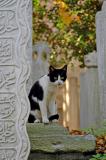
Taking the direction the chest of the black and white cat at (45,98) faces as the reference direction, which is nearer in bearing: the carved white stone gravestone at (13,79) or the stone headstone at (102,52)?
the carved white stone gravestone

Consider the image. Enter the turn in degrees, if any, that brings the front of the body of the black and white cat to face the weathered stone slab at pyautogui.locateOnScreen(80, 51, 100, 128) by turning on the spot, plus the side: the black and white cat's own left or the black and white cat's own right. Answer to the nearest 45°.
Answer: approximately 135° to the black and white cat's own left
